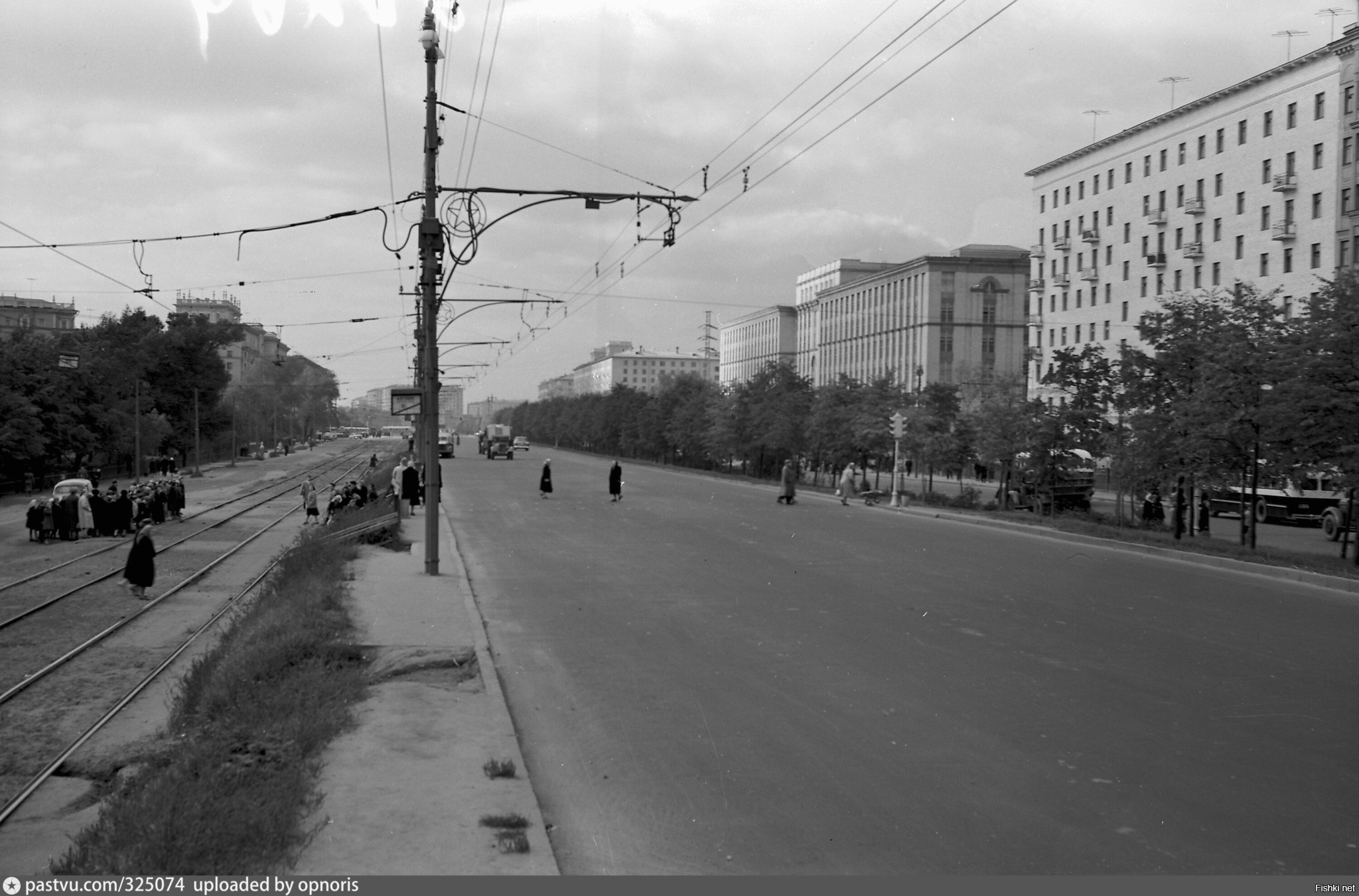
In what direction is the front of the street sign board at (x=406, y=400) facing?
toward the camera

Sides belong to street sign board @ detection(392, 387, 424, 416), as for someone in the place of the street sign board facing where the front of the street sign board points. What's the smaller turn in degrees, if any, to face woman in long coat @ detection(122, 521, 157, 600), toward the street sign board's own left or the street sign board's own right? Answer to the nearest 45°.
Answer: approximately 135° to the street sign board's own right

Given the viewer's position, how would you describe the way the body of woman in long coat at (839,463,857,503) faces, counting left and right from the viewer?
facing to the right of the viewer

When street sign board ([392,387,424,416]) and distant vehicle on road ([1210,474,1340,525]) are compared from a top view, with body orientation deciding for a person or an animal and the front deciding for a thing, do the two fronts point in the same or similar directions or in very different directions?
very different directions

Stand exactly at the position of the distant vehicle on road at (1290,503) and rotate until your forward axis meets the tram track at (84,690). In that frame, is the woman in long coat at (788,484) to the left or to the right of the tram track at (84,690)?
right

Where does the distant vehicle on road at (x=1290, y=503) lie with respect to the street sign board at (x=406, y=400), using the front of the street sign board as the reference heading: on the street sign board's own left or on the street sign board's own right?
on the street sign board's own left

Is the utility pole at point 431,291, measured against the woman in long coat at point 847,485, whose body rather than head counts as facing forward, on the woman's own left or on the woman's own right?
on the woman's own right

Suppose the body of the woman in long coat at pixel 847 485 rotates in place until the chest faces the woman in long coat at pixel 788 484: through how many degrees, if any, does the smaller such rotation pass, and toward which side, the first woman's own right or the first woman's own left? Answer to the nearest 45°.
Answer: approximately 135° to the first woman's own right

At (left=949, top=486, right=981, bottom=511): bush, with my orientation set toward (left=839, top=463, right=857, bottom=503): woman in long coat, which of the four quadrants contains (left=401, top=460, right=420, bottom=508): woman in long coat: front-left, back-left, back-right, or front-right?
front-left

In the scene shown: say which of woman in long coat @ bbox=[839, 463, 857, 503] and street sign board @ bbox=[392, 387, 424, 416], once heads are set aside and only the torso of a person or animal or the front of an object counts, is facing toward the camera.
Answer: the street sign board
